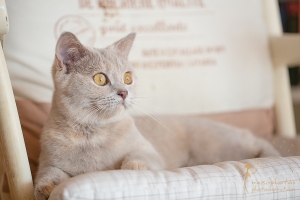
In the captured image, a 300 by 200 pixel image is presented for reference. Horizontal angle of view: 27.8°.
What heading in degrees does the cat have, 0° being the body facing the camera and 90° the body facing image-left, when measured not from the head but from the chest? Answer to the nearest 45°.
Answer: approximately 45°
